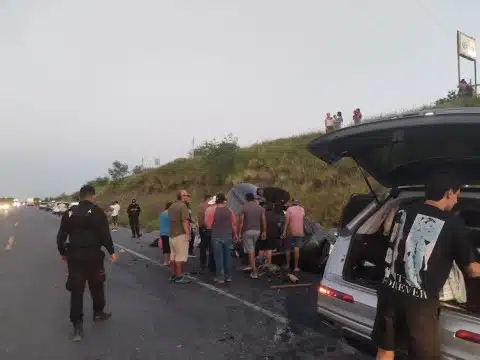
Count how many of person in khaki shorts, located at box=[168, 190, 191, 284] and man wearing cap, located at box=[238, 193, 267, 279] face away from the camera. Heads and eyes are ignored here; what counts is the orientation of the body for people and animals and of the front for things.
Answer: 1

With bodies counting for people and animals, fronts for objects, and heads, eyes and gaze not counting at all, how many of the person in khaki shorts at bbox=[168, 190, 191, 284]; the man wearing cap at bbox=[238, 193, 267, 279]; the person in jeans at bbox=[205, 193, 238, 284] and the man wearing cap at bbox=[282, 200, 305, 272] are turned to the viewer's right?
1

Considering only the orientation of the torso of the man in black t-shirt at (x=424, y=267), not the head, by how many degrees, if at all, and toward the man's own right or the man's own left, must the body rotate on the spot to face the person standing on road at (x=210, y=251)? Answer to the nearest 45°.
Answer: approximately 90° to the man's own left

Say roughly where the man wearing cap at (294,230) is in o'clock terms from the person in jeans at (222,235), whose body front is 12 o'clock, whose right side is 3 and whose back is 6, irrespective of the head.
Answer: The man wearing cap is roughly at 2 o'clock from the person in jeans.

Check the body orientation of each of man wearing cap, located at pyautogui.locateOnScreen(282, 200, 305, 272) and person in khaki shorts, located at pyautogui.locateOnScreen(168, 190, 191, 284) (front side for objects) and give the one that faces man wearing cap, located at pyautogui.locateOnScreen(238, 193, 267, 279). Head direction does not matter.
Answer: the person in khaki shorts

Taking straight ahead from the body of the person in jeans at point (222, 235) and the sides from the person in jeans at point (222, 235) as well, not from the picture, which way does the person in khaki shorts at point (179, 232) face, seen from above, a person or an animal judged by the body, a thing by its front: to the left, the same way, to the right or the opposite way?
to the right

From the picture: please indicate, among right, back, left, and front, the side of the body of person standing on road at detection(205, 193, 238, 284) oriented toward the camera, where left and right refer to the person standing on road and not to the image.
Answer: back

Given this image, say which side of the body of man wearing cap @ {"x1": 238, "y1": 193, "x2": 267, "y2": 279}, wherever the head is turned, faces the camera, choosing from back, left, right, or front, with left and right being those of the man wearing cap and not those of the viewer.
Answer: back
